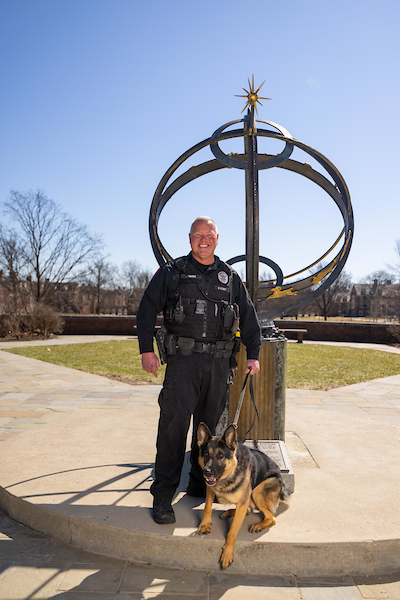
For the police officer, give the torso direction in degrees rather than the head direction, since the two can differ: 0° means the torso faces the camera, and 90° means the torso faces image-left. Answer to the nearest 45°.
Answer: approximately 0°

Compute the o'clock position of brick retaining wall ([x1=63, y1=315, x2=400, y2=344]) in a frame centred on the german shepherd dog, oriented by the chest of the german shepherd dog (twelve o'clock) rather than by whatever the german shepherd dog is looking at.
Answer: The brick retaining wall is roughly at 5 o'clock from the german shepherd dog.

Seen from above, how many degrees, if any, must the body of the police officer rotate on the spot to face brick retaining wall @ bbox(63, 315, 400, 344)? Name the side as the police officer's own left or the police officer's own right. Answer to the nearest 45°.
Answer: approximately 180°

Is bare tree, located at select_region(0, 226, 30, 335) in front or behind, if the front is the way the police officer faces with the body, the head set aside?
behind
